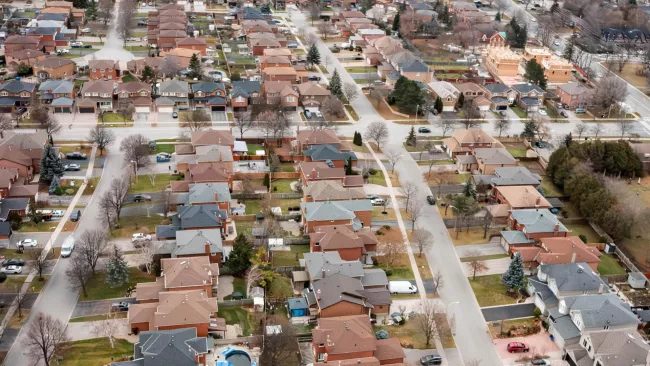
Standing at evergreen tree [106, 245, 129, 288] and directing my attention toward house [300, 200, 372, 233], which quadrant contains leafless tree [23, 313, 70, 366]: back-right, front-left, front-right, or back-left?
back-right

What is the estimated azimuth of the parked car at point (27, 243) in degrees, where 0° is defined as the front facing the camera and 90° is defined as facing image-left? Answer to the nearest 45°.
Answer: approximately 90°

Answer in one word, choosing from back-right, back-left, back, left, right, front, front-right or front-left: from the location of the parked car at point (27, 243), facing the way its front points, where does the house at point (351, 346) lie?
back-left

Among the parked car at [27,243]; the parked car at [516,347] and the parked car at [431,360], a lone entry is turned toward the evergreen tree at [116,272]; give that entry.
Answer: the parked car at [431,360]

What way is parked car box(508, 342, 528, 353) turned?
to the viewer's right

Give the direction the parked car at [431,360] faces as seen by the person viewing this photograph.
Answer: facing to the left of the viewer

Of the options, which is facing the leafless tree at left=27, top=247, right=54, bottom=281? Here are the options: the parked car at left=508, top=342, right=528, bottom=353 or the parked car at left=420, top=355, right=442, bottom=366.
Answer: the parked car at left=420, top=355, right=442, bottom=366

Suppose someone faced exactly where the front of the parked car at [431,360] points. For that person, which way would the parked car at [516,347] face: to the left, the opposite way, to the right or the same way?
the opposite way
